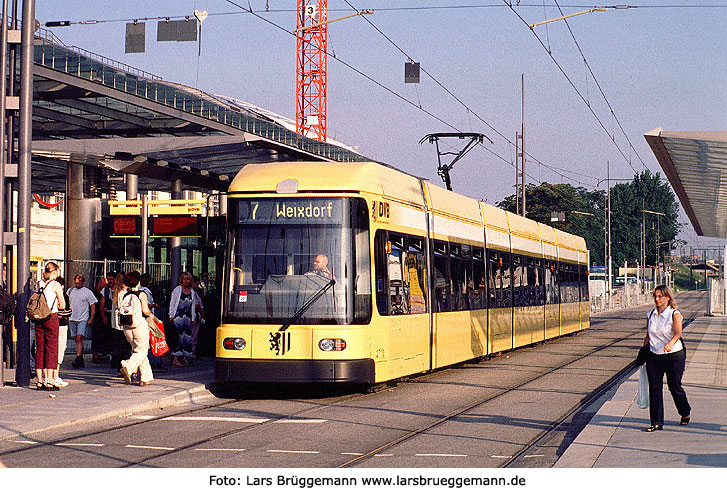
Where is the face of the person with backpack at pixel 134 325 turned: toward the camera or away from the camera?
away from the camera

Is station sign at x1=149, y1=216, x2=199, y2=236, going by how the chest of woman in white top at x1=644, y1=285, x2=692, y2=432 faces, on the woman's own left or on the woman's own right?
on the woman's own right

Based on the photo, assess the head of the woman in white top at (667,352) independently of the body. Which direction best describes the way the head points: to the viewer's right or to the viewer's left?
to the viewer's left

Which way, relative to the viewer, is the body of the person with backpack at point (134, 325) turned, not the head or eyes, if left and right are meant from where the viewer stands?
facing away from the viewer and to the right of the viewer

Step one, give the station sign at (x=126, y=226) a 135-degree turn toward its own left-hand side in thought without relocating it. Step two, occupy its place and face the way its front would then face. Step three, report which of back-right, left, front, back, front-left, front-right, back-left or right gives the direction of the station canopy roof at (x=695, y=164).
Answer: front-right

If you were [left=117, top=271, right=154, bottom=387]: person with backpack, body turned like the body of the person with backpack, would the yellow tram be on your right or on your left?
on your right

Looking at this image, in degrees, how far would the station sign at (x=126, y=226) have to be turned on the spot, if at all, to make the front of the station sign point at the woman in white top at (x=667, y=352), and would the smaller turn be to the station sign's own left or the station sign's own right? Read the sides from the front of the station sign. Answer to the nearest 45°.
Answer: approximately 45° to the station sign's own left
